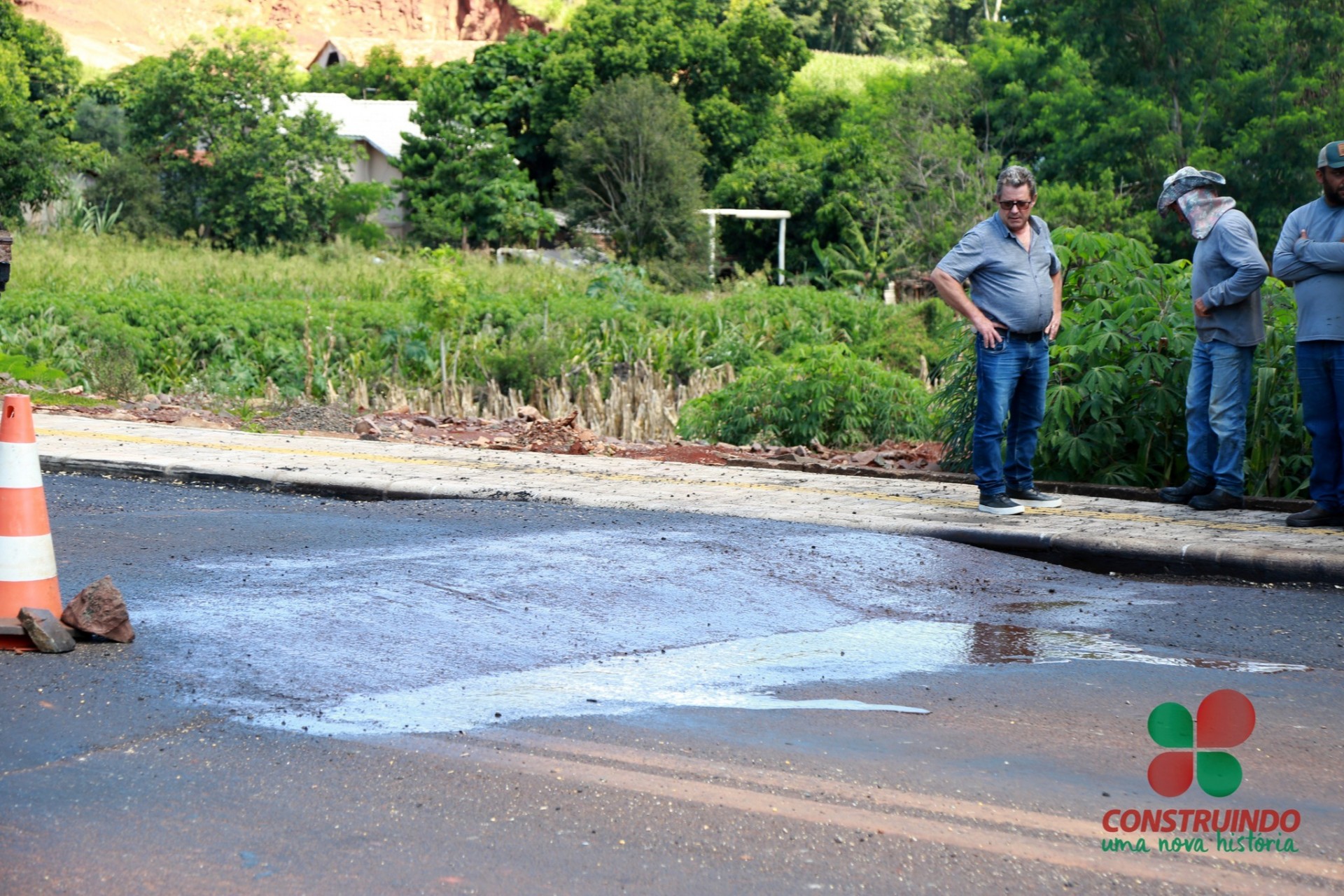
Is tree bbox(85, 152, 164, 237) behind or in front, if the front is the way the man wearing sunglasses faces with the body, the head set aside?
behind

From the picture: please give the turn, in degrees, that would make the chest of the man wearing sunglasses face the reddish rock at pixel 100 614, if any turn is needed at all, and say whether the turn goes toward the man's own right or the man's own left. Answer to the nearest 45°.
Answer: approximately 90° to the man's own right

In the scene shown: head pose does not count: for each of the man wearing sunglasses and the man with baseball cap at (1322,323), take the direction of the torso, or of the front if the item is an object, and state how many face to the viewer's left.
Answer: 0

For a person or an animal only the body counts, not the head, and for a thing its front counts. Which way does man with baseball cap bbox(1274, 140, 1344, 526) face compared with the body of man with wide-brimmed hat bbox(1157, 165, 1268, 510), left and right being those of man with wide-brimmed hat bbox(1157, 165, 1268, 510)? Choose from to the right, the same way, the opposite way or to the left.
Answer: to the left

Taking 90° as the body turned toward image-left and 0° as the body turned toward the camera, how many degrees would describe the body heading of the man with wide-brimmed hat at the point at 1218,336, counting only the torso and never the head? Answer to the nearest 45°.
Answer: approximately 90°

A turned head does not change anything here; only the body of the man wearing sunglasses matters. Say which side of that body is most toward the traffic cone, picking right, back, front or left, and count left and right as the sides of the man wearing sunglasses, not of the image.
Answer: right

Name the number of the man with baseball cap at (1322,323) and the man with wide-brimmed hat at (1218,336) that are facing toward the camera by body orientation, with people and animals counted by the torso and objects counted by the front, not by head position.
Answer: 1

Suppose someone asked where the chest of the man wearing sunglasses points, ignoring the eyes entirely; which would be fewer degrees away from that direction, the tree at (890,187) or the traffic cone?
the traffic cone

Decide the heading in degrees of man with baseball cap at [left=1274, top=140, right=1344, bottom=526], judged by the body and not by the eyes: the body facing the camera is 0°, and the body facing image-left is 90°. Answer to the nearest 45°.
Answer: approximately 0°

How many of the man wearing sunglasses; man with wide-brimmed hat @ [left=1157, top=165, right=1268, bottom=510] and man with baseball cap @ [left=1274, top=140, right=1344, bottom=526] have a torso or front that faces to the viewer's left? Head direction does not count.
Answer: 1

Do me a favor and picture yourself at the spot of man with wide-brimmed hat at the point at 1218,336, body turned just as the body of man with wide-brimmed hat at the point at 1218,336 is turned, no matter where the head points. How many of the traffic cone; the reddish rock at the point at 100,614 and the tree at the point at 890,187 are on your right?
1
